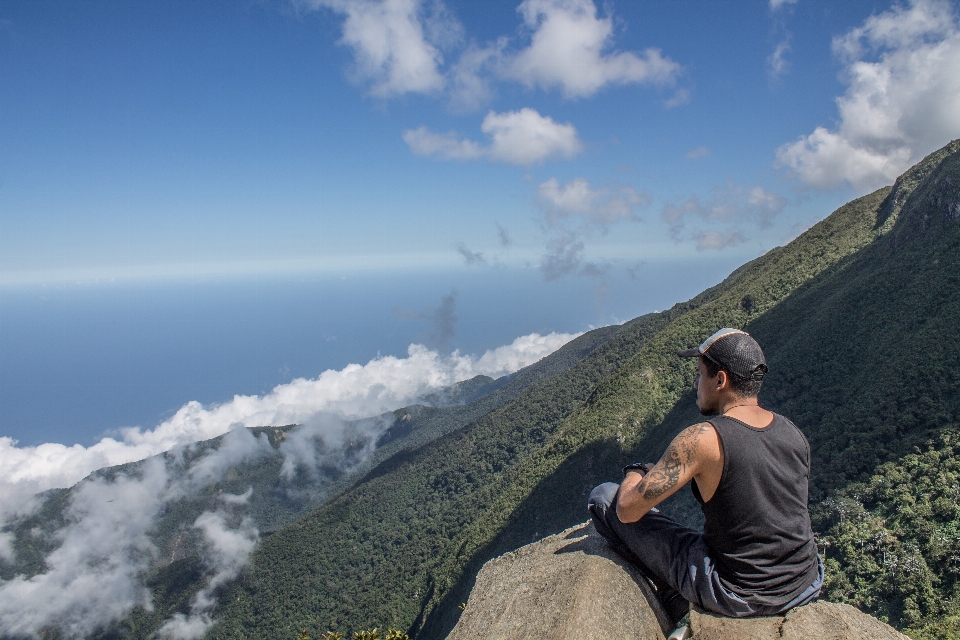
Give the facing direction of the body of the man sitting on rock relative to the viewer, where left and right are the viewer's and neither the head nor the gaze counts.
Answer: facing away from the viewer and to the left of the viewer
